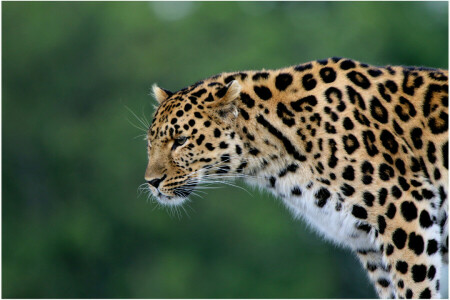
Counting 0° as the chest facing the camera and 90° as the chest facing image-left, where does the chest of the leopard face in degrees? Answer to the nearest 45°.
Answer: approximately 90°
